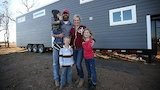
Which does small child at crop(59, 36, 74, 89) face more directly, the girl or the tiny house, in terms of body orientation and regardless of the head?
the girl

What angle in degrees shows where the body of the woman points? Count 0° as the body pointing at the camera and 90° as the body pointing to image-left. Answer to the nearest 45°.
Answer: approximately 0°

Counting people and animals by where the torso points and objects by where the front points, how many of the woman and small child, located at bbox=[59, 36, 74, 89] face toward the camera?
2
